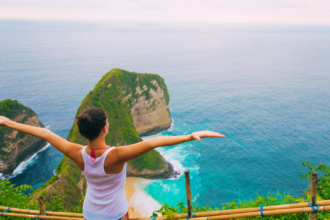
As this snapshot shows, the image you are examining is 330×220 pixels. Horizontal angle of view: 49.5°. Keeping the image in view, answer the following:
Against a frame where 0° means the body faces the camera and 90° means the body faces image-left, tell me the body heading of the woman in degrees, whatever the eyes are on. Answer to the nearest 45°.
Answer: approximately 225°

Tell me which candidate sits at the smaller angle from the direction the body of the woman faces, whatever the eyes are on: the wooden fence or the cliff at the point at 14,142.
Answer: the cliff

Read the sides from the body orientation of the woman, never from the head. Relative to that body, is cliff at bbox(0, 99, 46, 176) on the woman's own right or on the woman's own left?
on the woman's own left
